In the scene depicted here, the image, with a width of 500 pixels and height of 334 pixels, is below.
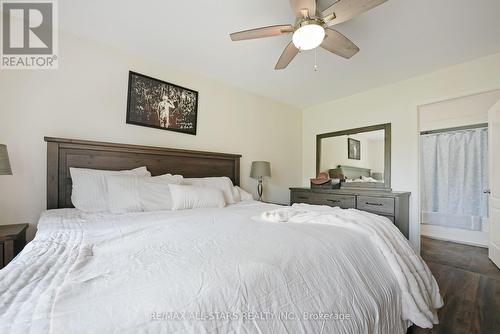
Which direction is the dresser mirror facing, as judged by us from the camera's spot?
facing the viewer and to the left of the viewer

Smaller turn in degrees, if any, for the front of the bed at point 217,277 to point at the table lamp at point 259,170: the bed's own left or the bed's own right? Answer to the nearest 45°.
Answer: approximately 135° to the bed's own left

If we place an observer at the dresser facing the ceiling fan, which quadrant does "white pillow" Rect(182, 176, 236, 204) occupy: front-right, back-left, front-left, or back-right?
front-right

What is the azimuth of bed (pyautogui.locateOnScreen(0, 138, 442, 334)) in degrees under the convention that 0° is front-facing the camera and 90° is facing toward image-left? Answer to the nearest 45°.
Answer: approximately 315°

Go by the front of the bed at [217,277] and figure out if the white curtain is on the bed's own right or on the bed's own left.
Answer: on the bed's own left

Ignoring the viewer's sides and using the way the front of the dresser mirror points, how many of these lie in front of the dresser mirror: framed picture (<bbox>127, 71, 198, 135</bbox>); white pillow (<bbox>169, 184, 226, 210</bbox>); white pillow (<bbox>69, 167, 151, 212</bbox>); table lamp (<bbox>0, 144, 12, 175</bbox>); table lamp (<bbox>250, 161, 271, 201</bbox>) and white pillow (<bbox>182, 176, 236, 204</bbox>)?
6

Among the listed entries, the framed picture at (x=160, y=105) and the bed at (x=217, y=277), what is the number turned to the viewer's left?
0

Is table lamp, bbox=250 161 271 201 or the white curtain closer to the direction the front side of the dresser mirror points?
the table lamp

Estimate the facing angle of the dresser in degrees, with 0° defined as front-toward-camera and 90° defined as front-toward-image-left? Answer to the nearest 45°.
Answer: approximately 45°

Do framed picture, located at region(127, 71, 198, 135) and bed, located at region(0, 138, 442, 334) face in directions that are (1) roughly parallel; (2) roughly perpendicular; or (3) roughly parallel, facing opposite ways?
roughly parallel

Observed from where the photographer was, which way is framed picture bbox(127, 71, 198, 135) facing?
facing the viewer and to the right of the viewer
